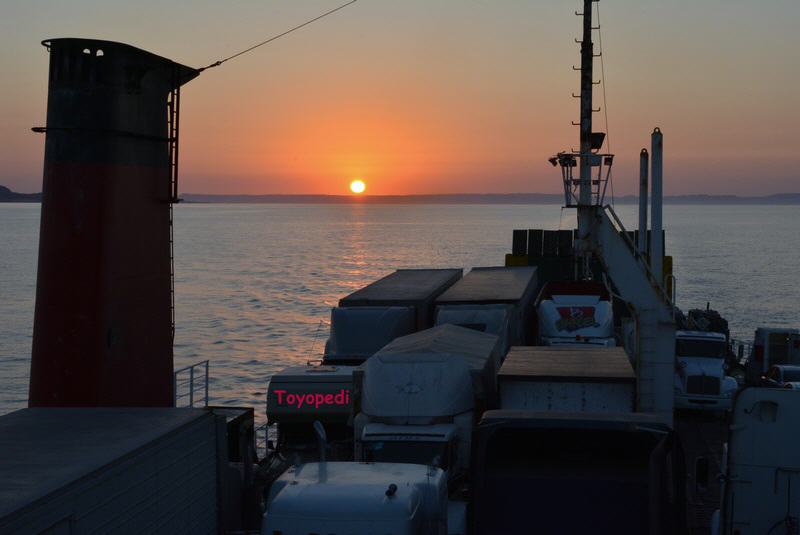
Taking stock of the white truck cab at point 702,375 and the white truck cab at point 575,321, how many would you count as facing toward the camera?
2

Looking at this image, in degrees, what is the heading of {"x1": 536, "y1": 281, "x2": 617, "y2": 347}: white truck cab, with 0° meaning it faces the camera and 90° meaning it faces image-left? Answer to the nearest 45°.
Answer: approximately 0°

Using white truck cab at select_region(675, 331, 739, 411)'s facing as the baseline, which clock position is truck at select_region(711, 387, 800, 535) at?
The truck is roughly at 12 o'clock from the white truck cab.

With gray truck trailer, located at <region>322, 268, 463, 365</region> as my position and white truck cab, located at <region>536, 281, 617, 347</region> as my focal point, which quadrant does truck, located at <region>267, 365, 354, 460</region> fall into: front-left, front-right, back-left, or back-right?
back-right

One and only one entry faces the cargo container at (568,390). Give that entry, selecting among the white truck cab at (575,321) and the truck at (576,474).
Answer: the white truck cab

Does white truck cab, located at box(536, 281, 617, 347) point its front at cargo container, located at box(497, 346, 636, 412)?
yes
